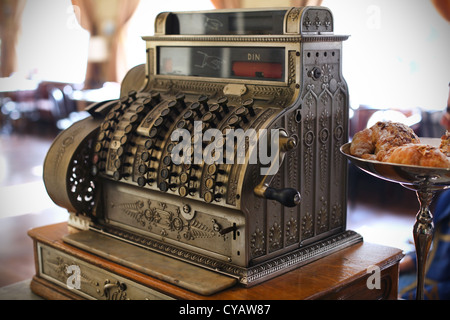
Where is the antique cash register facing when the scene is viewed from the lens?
facing the viewer and to the left of the viewer

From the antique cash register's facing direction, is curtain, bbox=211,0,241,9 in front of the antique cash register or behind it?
behind

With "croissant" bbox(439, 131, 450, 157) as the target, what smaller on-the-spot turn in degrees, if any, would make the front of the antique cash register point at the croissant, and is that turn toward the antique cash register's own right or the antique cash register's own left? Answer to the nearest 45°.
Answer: approximately 90° to the antique cash register's own left

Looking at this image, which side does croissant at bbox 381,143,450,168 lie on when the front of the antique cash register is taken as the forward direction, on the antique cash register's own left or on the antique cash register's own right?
on the antique cash register's own left

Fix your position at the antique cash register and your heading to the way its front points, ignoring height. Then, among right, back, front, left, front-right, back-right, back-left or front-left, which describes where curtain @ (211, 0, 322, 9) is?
back-right
